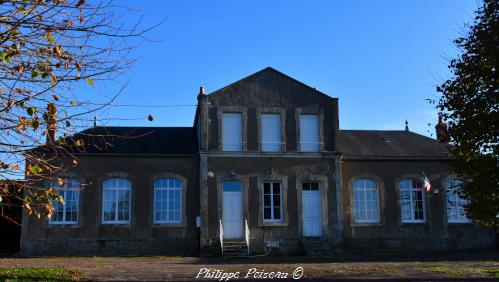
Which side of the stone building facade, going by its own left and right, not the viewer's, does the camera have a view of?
front
